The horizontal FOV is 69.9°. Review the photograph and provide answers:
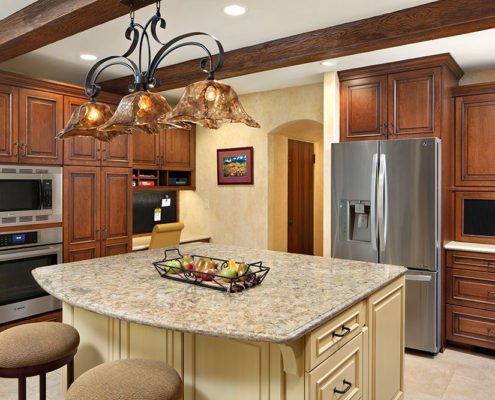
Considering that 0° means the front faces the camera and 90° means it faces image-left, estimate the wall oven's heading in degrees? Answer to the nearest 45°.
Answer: approximately 315°

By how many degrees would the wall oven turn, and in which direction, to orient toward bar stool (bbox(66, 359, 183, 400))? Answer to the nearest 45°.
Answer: approximately 45° to its right

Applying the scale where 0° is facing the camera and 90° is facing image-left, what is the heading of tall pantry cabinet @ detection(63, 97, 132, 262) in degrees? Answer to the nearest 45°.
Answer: approximately 315°

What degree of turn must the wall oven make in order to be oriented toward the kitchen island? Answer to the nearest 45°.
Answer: approximately 45° to its right

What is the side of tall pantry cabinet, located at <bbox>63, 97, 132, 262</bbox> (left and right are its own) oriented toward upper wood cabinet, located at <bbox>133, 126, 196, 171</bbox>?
left

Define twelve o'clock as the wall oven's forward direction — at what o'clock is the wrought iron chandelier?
The wrought iron chandelier is roughly at 1 o'clock from the wall oven.

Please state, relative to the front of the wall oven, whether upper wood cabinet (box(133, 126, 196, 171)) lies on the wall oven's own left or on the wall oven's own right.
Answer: on the wall oven's own left

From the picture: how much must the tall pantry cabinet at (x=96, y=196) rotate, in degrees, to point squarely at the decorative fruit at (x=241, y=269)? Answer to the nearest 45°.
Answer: approximately 45° to its right

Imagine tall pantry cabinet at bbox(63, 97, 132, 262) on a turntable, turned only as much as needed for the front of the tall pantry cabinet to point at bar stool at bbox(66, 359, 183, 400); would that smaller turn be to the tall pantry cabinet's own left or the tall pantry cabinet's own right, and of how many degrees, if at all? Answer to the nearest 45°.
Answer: approximately 45° to the tall pantry cabinet's own right

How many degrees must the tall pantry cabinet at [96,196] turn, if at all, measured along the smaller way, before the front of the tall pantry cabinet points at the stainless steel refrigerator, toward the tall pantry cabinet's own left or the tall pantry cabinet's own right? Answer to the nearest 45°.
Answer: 0° — it already faces it

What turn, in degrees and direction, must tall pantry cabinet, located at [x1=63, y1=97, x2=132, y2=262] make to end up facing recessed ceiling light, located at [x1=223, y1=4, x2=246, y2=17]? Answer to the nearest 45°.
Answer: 0° — it already faces it
